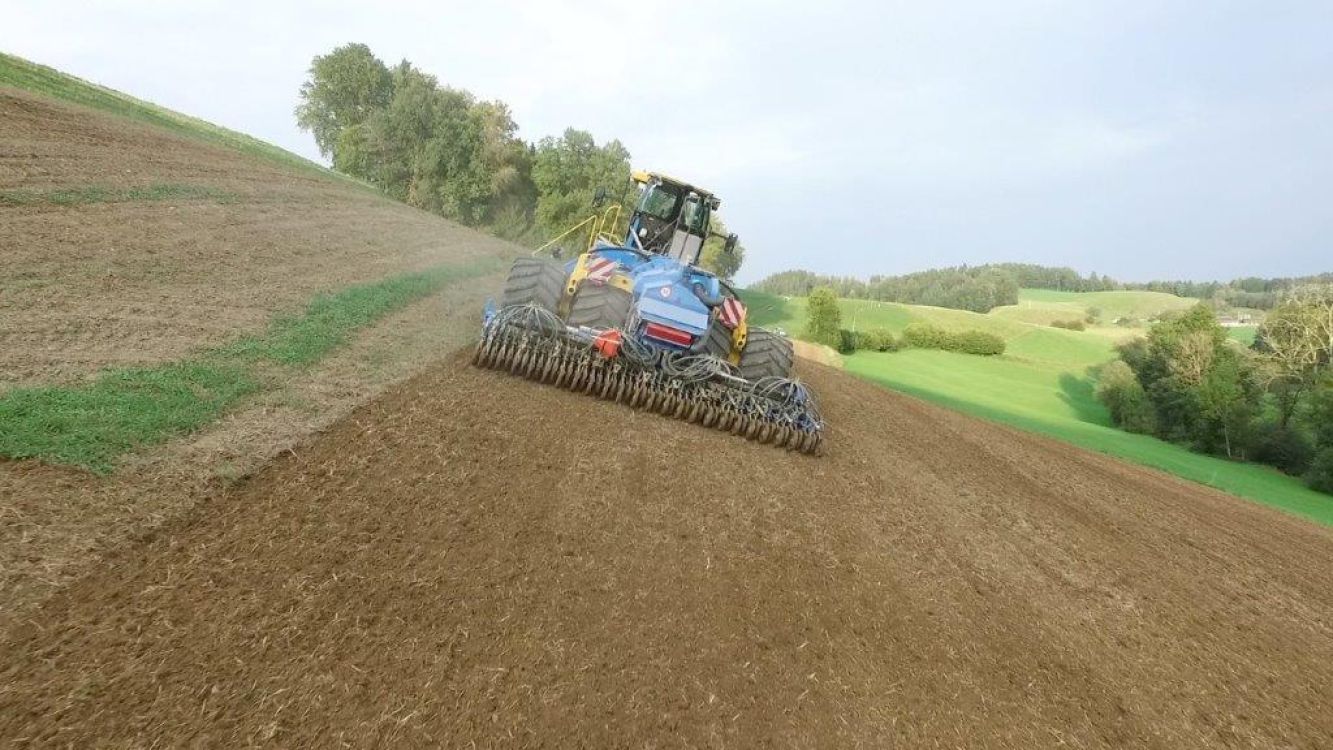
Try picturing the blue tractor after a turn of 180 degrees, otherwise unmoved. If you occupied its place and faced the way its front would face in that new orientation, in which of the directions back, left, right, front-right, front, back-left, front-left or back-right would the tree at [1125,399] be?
back-left

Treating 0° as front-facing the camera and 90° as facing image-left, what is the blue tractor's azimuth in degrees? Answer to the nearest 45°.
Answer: approximately 180°

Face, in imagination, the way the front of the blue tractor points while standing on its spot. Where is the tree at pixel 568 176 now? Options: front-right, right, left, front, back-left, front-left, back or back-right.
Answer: front

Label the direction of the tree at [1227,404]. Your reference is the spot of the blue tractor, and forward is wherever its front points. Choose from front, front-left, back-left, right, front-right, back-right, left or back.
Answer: front-right

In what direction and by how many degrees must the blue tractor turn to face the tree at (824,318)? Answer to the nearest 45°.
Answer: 0° — it already faces it

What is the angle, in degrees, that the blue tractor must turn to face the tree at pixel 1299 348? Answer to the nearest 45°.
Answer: approximately 45° to its right

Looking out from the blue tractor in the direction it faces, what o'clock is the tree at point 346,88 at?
The tree is roughly at 11 o'clock from the blue tractor.
